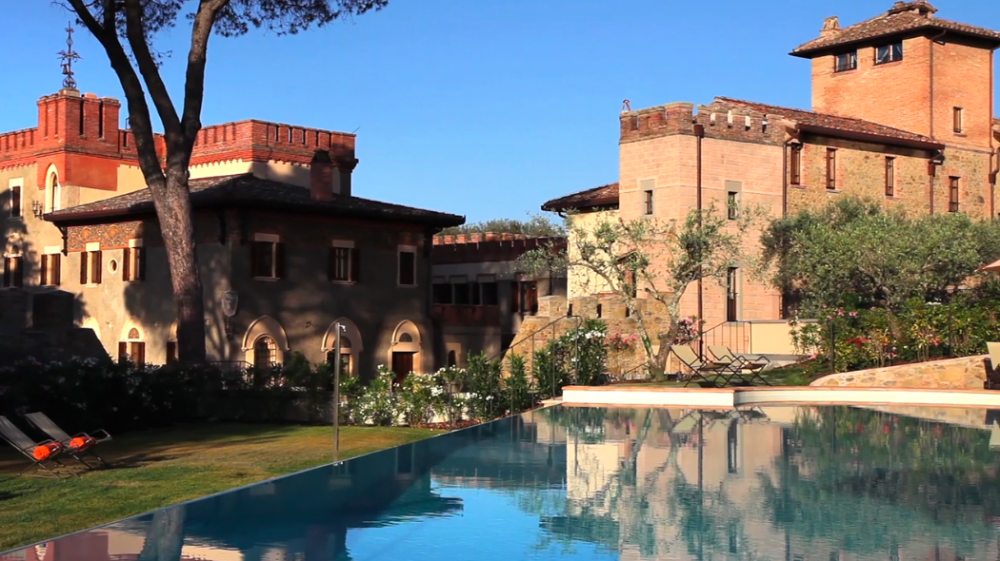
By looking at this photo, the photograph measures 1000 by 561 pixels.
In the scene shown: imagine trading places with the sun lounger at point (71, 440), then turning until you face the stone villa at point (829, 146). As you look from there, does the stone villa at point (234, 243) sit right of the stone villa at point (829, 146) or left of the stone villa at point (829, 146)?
left

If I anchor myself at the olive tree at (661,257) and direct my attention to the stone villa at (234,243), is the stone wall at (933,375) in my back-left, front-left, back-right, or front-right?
back-left

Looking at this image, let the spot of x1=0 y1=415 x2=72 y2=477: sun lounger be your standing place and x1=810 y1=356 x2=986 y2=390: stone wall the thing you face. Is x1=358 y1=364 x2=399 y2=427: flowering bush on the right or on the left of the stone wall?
left
